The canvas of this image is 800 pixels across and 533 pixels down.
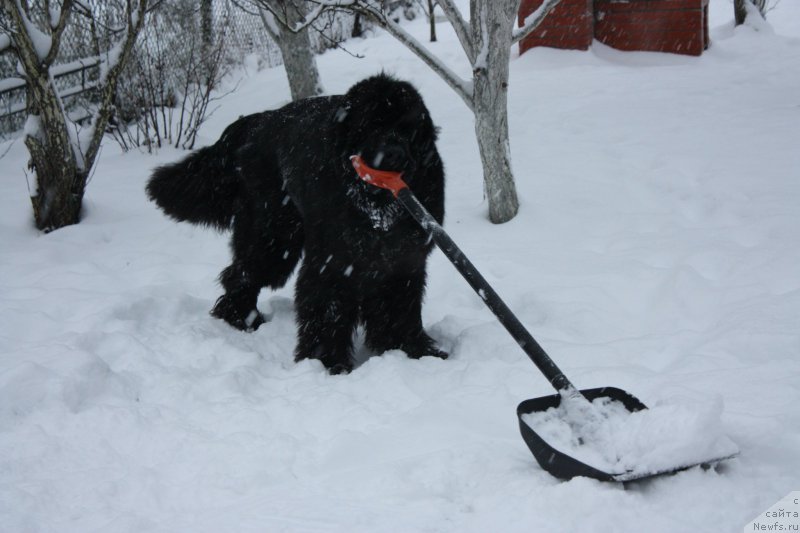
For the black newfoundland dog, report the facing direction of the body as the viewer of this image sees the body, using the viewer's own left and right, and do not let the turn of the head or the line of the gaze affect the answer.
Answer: facing the viewer and to the right of the viewer

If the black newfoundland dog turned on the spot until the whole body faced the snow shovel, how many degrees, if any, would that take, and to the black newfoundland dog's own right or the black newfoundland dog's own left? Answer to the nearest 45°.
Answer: approximately 45° to the black newfoundland dog's own right

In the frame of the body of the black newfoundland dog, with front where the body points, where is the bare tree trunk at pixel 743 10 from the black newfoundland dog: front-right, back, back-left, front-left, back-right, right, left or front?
left

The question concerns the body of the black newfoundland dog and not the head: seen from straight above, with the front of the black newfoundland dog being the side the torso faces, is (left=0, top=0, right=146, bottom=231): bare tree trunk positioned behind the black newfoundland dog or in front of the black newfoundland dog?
behind

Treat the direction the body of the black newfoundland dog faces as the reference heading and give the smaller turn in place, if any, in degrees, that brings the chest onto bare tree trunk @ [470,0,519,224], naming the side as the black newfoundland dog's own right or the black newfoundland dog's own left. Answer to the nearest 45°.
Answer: approximately 90° to the black newfoundland dog's own left

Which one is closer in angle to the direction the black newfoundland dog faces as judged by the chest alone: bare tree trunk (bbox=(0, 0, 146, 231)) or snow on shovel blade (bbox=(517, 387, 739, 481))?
the snow on shovel blade

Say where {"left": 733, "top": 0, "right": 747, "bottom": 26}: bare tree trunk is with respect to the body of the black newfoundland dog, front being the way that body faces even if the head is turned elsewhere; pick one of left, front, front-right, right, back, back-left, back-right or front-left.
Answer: left

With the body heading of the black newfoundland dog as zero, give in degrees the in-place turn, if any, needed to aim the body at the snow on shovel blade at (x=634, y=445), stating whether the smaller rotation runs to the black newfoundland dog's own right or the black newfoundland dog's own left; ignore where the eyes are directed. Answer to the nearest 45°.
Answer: approximately 45° to the black newfoundland dog's own right

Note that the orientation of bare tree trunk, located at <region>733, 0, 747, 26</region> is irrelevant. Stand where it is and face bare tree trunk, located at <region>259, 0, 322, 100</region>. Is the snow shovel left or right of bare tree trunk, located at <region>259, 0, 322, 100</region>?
left
